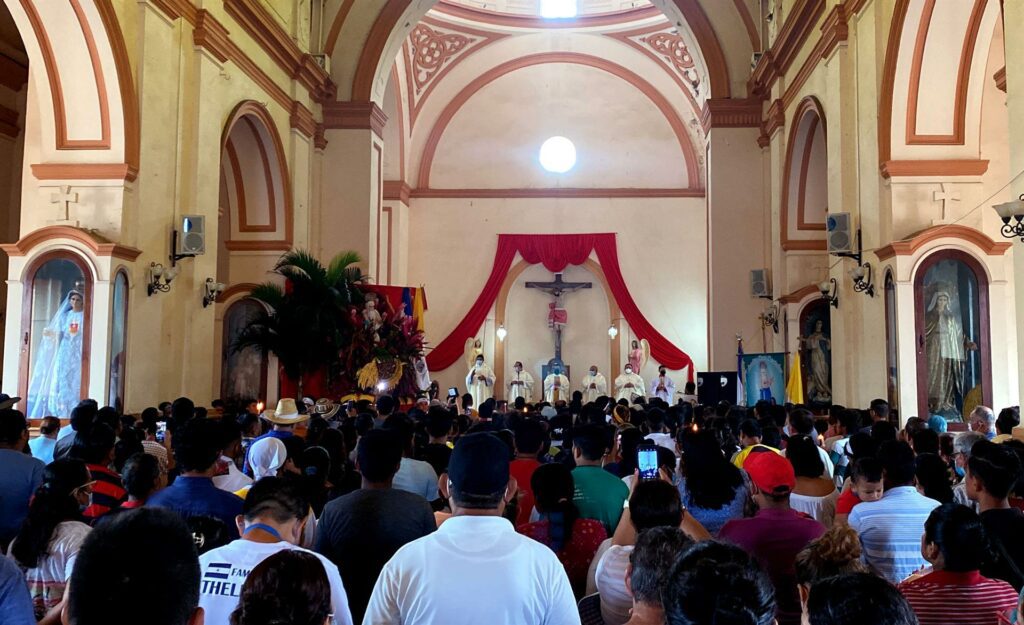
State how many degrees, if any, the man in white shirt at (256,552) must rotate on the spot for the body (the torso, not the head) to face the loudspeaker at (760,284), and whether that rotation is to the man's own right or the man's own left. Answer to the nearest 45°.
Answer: approximately 45° to the man's own right

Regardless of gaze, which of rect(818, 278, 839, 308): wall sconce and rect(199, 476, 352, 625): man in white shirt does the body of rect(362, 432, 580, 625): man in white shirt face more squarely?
the wall sconce

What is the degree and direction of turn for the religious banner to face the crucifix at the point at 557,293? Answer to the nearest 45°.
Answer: approximately 135° to its right

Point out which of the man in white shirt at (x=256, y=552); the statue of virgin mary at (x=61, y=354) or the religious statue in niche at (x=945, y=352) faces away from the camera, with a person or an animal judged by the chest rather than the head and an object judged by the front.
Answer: the man in white shirt

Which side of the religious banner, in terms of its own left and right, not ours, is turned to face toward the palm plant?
right

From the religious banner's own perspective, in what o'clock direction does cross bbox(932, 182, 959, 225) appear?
The cross is roughly at 11 o'clock from the religious banner.

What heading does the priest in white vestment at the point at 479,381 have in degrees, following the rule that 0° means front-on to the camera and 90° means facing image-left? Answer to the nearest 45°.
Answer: approximately 0°

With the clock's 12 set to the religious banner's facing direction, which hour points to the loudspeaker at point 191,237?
The loudspeaker is roughly at 2 o'clock from the religious banner.

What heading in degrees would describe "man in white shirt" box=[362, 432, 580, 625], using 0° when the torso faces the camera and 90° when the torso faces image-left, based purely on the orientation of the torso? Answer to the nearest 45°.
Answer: approximately 180°

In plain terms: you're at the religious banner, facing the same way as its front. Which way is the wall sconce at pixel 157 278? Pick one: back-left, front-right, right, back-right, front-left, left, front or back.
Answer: front-right

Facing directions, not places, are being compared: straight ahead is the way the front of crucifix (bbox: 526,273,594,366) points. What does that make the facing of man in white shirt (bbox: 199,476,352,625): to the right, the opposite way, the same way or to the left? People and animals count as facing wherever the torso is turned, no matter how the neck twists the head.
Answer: the opposite way

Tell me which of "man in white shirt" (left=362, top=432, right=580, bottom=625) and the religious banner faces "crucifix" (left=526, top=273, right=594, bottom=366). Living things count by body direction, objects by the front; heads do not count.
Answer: the man in white shirt

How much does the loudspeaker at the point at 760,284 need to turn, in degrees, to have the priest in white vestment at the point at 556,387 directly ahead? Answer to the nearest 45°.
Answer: approximately 135° to its right

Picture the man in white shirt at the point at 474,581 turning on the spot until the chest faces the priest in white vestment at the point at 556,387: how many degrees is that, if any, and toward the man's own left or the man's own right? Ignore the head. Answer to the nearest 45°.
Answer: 0° — they already face them
